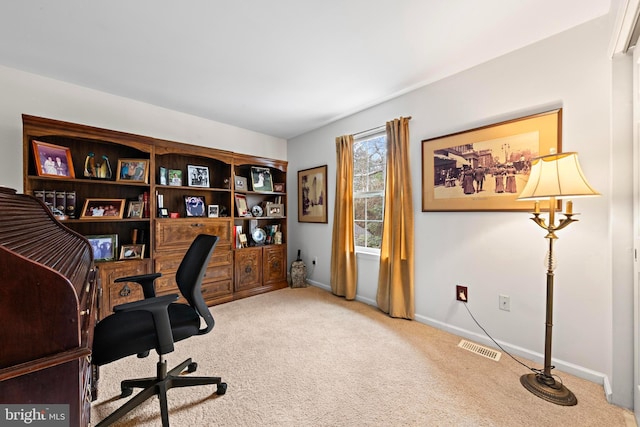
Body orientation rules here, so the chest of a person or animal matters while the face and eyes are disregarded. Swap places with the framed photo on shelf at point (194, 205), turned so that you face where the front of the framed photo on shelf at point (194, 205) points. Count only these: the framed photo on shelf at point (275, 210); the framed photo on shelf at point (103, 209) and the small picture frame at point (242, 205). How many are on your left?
2

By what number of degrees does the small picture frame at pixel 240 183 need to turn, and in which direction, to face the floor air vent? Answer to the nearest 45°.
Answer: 0° — it already faces it

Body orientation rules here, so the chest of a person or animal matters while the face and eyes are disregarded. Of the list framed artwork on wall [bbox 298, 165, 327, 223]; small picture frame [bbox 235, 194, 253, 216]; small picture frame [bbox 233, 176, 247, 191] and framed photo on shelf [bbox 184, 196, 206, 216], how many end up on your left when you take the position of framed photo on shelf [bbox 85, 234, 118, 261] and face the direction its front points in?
4

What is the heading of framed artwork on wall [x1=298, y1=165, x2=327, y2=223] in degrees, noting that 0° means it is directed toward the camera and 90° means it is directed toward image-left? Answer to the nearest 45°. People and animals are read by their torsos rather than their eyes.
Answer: approximately 45°

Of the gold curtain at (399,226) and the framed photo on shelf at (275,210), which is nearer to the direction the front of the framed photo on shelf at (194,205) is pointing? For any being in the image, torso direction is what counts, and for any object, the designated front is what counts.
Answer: the gold curtain

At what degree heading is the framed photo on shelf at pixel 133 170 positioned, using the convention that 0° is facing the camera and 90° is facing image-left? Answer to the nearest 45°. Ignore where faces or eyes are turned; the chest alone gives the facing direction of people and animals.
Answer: approximately 0°

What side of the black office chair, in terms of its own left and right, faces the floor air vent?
back

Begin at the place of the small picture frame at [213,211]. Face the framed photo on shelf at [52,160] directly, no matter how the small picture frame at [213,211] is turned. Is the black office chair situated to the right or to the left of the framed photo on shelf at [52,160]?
left

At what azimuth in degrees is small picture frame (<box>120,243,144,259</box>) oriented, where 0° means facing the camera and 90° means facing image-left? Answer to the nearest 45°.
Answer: approximately 0°

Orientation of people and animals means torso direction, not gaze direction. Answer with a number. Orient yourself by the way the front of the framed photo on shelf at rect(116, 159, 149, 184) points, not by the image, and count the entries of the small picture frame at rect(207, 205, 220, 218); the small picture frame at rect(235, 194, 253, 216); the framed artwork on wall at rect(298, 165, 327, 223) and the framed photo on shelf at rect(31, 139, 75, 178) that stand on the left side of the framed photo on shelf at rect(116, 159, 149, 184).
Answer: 3
